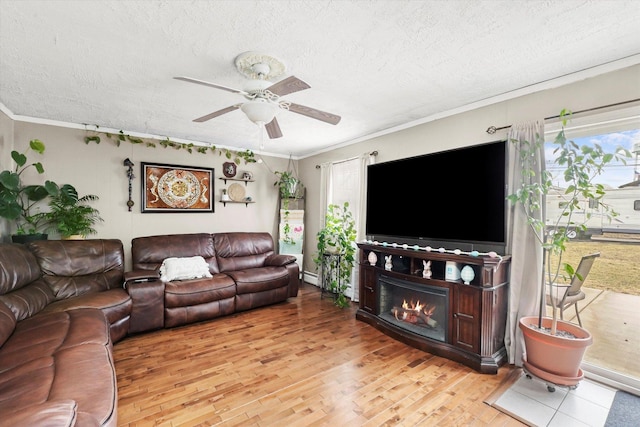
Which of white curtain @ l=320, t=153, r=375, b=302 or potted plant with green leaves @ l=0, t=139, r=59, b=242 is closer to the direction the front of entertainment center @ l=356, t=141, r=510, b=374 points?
the potted plant with green leaves

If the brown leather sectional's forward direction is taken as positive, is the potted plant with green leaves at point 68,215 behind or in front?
behind

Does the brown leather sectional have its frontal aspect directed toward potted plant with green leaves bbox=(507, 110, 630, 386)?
yes

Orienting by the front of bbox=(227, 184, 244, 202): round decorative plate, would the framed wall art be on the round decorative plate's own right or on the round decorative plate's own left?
on the round decorative plate's own right

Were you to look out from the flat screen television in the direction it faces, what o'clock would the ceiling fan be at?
The ceiling fan is roughly at 12 o'clock from the flat screen television.

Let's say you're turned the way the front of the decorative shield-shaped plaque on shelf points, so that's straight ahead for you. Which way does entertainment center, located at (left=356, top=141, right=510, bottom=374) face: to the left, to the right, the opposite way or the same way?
to the right

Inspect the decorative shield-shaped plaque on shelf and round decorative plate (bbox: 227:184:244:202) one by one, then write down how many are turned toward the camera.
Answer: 2

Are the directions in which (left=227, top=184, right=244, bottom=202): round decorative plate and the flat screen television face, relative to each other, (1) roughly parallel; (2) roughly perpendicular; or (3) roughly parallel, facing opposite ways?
roughly perpendicular

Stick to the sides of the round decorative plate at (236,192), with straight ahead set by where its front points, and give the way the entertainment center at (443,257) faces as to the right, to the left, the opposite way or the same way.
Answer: to the right
